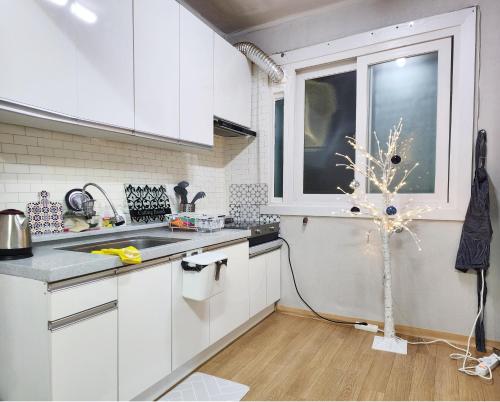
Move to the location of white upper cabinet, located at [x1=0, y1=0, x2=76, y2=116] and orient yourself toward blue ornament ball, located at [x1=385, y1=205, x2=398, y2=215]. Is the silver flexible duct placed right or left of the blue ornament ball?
left

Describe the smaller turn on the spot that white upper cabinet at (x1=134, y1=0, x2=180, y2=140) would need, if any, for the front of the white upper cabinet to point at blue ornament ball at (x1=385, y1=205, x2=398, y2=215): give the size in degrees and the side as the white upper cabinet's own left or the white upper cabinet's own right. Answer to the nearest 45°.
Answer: approximately 45° to the white upper cabinet's own left

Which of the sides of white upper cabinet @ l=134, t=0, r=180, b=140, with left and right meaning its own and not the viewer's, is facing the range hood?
left

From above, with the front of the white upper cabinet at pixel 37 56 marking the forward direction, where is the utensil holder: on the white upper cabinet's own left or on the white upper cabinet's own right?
on the white upper cabinet's own left

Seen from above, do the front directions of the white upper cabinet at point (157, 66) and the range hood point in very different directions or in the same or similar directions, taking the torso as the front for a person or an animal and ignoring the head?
same or similar directions

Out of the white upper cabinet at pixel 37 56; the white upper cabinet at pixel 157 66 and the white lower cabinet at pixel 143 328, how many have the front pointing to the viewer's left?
0

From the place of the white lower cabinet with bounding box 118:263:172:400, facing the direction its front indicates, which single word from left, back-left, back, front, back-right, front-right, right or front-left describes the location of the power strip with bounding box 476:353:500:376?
front-left

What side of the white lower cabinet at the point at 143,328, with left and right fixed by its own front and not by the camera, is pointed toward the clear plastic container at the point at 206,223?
left

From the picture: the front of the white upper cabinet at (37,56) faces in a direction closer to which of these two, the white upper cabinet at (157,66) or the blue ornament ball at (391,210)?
the blue ornament ball

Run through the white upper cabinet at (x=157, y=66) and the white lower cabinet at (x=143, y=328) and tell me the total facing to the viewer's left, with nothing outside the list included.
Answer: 0

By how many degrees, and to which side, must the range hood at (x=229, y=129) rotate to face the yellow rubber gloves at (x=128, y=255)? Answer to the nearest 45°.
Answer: approximately 45° to its right

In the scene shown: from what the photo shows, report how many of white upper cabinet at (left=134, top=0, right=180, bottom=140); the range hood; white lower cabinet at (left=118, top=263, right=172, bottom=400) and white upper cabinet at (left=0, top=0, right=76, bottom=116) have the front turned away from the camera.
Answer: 0

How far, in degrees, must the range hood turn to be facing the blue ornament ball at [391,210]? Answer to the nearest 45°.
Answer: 0° — it already faces it
